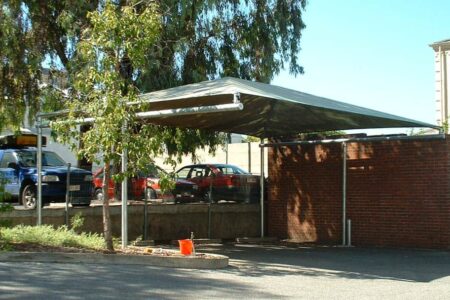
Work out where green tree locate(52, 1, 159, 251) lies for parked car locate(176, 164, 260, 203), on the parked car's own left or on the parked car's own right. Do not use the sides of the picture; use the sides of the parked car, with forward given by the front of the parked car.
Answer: on the parked car's own left

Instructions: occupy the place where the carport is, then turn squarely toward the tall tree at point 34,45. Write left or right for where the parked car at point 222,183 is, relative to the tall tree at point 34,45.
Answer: right

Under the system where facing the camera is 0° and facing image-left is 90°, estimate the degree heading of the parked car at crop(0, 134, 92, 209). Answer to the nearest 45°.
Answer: approximately 315°

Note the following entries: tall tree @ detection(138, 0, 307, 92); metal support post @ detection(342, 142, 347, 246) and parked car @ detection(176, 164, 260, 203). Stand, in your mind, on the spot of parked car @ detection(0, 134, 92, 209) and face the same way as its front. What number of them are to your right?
0

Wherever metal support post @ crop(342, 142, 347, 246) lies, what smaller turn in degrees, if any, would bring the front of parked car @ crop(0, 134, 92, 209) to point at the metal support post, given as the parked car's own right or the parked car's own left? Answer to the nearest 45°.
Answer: approximately 45° to the parked car's own left

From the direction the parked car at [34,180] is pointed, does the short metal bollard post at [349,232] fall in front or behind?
in front

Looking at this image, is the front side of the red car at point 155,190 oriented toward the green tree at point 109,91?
no

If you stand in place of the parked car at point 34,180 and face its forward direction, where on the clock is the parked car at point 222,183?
the parked car at point 222,183 is roughly at 10 o'clock from the parked car at point 34,180.

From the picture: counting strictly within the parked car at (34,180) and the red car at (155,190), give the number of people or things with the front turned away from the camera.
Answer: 0
